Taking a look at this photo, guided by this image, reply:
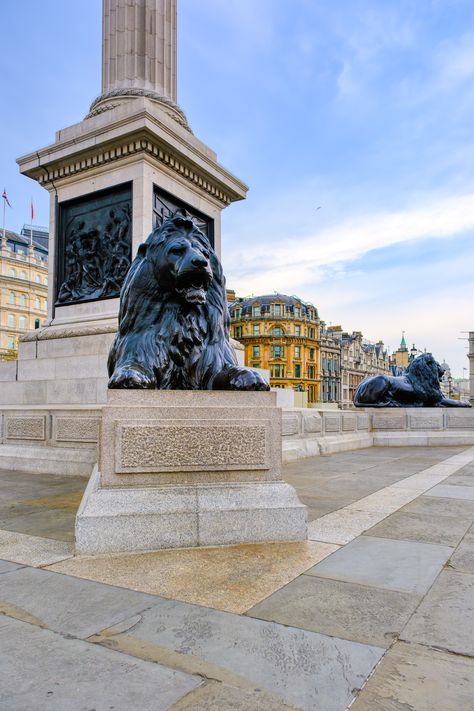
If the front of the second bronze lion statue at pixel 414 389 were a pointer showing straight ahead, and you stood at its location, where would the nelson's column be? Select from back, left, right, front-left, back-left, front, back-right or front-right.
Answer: back-right

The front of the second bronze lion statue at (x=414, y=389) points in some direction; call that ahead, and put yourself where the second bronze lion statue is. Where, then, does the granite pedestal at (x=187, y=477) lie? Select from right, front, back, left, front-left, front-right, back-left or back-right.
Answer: right

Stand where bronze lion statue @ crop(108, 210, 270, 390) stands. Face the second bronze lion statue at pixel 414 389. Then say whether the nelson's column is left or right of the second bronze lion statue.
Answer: left

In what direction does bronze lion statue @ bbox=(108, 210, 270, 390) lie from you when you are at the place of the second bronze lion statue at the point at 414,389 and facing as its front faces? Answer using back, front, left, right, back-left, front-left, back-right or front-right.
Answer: right

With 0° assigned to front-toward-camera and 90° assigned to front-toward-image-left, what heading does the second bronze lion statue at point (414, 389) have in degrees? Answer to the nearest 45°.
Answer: approximately 270°
